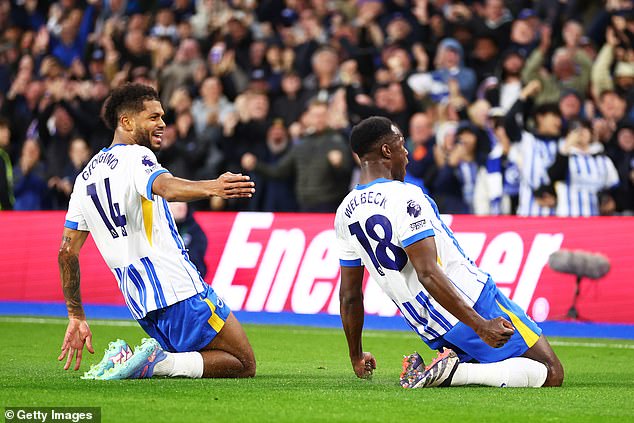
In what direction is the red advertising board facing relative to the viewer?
toward the camera

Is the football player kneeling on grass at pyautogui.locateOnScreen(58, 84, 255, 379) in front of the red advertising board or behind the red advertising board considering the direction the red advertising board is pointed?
in front

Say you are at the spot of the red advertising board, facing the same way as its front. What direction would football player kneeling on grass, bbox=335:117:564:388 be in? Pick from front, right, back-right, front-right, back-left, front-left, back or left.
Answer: front

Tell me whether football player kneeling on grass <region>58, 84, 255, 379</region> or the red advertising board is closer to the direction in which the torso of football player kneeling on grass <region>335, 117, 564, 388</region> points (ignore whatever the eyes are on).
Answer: the red advertising board

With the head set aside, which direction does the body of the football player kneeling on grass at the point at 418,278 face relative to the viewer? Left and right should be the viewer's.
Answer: facing away from the viewer and to the right of the viewer

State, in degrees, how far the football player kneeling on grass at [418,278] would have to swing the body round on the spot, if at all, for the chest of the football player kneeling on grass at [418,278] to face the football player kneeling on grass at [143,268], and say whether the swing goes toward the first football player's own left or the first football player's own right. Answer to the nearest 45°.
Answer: approximately 135° to the first football player's own left

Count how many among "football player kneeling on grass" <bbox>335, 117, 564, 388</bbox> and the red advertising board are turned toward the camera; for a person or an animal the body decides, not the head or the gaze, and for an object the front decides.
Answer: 1
